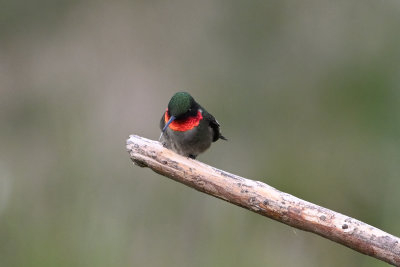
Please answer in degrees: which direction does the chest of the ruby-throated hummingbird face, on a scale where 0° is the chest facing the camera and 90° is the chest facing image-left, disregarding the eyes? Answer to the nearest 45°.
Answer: approximately 45°
